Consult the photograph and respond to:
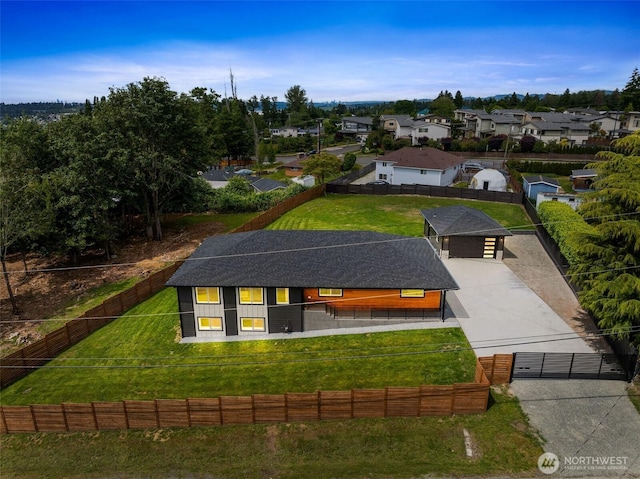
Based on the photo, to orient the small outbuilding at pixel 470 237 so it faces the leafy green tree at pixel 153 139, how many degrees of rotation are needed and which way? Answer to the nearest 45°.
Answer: approximately 90° to its right

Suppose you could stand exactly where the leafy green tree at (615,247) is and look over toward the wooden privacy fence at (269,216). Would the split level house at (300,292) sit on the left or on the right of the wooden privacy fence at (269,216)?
left

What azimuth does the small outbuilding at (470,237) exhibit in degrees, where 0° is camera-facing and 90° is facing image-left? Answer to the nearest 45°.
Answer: approximately 0°

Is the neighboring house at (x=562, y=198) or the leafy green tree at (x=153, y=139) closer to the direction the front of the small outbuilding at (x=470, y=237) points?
the leafy green tree

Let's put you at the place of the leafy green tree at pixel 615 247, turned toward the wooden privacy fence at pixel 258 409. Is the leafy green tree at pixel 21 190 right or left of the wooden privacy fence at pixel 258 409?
right

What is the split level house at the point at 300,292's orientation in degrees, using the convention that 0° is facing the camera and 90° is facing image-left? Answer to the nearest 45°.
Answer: approximately 0°

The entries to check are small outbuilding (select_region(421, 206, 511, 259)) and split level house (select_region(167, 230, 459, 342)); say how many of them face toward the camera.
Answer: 2

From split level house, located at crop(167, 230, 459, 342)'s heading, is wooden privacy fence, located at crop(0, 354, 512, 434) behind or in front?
in front

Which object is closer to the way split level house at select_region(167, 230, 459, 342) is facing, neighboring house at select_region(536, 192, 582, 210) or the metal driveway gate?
the metal driveway gate

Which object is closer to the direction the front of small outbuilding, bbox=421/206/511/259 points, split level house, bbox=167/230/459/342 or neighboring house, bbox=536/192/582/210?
the split level house

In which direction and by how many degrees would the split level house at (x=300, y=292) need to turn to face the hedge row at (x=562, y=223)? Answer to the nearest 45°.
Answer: approximately 135° to its left

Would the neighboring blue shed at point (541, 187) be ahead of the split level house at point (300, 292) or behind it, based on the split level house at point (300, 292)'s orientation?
behind
